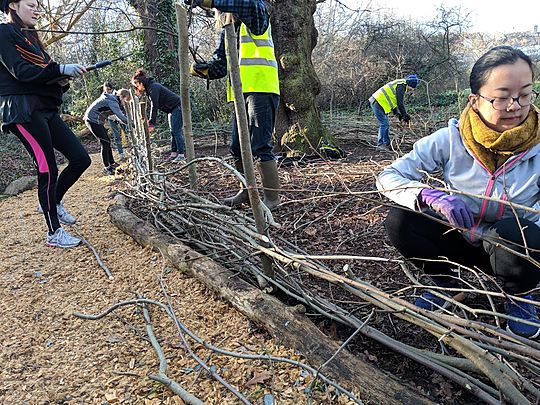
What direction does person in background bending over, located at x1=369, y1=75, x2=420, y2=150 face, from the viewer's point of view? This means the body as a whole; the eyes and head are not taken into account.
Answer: to the viewer's right

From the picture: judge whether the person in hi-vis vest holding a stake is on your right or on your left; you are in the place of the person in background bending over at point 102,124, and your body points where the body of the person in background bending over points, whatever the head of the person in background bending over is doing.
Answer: on your right

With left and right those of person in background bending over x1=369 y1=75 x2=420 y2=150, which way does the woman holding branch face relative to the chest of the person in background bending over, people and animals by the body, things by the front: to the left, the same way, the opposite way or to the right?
to the right

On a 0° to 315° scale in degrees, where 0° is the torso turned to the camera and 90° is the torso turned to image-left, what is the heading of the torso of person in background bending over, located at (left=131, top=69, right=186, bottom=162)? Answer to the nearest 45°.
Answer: approximately 90°

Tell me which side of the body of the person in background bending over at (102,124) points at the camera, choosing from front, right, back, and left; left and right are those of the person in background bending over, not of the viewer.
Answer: right

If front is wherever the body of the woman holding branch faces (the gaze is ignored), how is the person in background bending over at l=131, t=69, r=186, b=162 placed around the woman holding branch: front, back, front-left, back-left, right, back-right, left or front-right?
back-right

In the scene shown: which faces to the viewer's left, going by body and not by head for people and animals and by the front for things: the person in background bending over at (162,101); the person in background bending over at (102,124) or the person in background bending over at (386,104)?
the person in background bending over at (162,101)

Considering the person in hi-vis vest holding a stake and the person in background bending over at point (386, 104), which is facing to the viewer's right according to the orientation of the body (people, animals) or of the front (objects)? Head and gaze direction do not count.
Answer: the person in background bending over

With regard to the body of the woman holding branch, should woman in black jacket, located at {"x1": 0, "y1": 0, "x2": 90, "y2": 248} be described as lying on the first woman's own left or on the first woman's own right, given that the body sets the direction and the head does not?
on the first woman's own right

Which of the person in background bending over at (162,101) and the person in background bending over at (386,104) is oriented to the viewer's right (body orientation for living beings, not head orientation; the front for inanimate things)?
the person in background bending over at (386,104)
